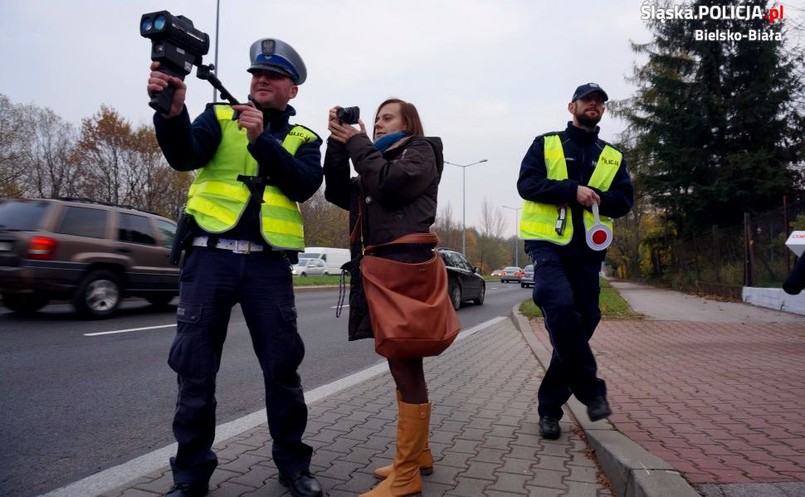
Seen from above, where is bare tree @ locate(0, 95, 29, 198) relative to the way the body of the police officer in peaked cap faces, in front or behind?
behind

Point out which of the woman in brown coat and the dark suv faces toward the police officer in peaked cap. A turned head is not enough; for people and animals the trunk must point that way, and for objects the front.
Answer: the woman in brown coat

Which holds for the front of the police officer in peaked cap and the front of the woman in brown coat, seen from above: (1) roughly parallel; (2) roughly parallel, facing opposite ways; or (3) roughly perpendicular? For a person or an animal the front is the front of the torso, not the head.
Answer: roughly perpendicular

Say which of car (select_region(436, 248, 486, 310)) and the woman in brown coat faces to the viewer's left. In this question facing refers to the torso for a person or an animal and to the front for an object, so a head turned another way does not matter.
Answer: the woman in brown coat

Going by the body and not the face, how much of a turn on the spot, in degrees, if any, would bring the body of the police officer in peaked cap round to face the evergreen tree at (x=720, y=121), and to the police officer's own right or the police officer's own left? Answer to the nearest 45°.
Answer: approximately 135° to the police officer's own left

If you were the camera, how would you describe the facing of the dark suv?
facing away from the viewer and to the right of the viewer

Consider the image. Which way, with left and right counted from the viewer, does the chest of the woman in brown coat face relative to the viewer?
facing to the left of the viewer

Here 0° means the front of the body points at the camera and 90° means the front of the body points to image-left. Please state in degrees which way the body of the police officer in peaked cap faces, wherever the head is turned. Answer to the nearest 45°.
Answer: approximately 0°

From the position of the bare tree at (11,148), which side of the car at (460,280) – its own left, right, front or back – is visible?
left

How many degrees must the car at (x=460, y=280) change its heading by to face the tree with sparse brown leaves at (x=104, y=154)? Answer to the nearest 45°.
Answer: approximately 90° to its left
